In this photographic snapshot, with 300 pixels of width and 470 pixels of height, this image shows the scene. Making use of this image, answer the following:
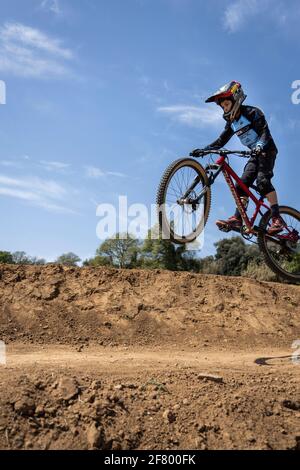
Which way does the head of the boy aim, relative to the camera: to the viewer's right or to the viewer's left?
to the viewer's left

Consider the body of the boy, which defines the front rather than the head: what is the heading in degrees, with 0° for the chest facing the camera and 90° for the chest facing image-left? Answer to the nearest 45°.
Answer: approximately 45°
